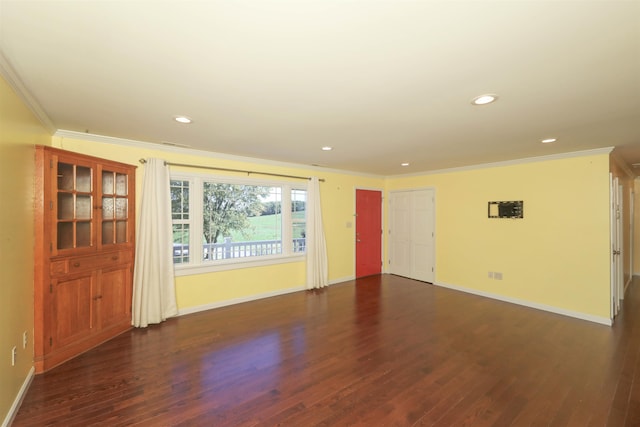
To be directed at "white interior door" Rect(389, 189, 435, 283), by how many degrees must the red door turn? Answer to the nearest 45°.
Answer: approximately 45° to its left

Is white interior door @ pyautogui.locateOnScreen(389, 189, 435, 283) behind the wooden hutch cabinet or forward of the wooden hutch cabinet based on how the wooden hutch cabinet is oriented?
forward

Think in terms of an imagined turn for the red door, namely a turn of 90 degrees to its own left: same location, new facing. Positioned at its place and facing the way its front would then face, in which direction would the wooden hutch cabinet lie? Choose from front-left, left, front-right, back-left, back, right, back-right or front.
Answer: back

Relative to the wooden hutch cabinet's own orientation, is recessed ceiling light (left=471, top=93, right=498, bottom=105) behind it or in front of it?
in front

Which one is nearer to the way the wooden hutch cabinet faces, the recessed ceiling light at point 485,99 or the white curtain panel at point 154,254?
the recessed ceiling light

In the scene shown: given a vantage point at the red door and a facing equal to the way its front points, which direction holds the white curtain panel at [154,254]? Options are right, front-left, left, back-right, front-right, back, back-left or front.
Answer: right

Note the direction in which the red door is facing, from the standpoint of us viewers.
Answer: facing the viewer and to the right of the viewer

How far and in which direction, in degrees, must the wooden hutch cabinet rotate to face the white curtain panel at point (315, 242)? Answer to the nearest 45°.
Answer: approximately 45° to its left

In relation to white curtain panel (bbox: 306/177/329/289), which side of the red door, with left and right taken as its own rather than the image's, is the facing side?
right

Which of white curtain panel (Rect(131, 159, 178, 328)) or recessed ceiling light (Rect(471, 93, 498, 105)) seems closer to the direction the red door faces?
the recessed ceiling light

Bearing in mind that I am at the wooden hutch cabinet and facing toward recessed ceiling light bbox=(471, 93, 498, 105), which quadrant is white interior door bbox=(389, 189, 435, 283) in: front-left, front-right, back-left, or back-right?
front-left

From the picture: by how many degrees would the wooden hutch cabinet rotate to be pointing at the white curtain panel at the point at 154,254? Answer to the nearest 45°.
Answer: approximately 90° to its left
